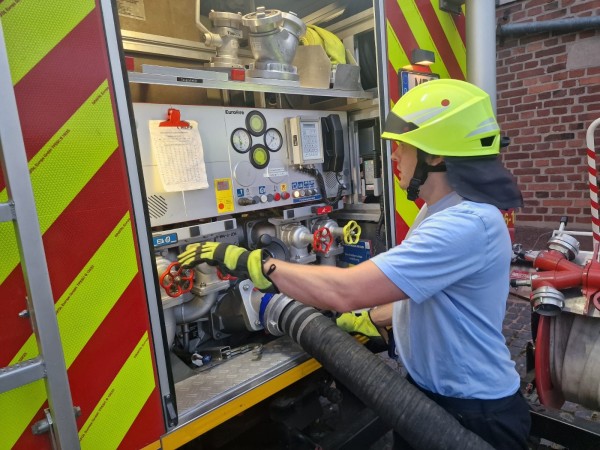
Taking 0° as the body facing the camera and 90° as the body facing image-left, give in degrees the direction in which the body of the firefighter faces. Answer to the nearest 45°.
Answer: approximately 90°

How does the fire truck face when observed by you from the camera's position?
facing away from the viewer and to the left of the viewer

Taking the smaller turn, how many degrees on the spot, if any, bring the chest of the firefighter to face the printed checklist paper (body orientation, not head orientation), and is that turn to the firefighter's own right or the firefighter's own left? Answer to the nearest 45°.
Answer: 0° — they already face it
